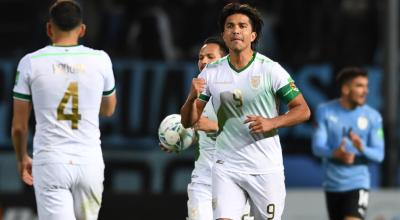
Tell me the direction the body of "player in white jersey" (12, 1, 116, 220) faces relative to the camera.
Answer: away from the camera

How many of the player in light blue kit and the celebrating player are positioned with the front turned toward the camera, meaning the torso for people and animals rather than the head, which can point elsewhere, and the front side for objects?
2

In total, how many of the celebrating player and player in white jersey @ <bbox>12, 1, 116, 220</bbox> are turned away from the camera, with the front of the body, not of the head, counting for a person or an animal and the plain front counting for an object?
1

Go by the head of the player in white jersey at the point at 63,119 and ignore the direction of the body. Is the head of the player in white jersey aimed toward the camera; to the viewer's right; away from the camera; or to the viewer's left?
away from the camera

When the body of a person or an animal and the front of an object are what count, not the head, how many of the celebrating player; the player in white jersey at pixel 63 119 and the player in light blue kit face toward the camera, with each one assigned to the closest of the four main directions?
2

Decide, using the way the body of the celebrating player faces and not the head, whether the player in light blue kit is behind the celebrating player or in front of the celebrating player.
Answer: behind
